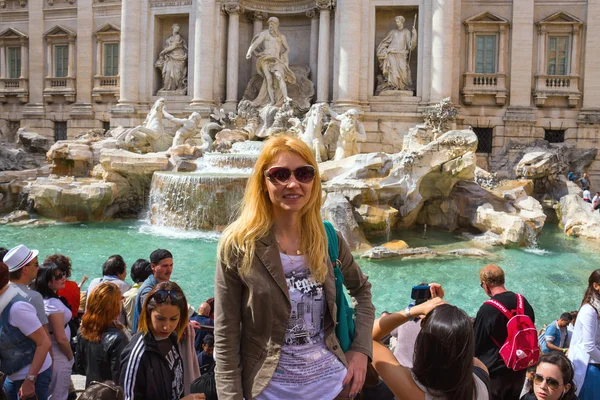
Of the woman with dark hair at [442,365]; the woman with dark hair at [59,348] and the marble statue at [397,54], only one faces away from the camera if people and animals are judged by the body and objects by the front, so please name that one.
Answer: the woman with dark hair at [442,365]

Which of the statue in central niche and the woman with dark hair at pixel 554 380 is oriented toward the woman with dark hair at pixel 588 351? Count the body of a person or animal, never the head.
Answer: the statue in central niche

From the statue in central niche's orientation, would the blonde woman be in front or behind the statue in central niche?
in front

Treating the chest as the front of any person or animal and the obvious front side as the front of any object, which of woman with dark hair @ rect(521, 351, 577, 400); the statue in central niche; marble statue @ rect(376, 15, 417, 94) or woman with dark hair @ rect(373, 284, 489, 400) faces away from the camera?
woman with dark hair @ rect(373, 284, 489, 400)

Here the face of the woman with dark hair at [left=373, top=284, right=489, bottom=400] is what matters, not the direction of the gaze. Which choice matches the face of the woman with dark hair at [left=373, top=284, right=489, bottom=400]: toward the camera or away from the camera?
away from the camera
